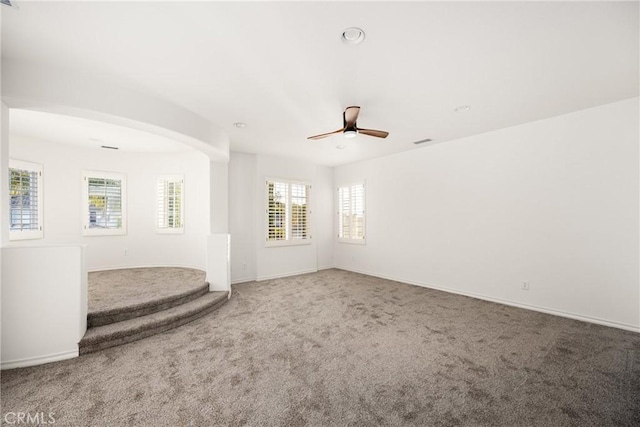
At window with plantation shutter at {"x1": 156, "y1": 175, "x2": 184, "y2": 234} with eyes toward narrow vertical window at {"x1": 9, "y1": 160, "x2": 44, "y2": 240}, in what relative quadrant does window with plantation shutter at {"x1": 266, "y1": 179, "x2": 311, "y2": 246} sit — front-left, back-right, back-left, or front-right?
back-left

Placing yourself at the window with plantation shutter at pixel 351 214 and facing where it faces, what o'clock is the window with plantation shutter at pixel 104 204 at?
the window with plantation shutter at pixel 104 204 is roughly at 1 o'clock from the window with plantation shutter at pixel 351 214.

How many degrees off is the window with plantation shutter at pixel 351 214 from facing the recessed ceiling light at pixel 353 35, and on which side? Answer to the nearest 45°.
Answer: approximately 45° to its left

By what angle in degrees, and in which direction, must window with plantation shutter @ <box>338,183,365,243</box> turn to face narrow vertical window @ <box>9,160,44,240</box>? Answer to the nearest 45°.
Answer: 0° — it already faces it

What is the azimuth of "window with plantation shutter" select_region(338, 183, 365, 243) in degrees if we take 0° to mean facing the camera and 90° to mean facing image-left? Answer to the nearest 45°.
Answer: approximately 45°
